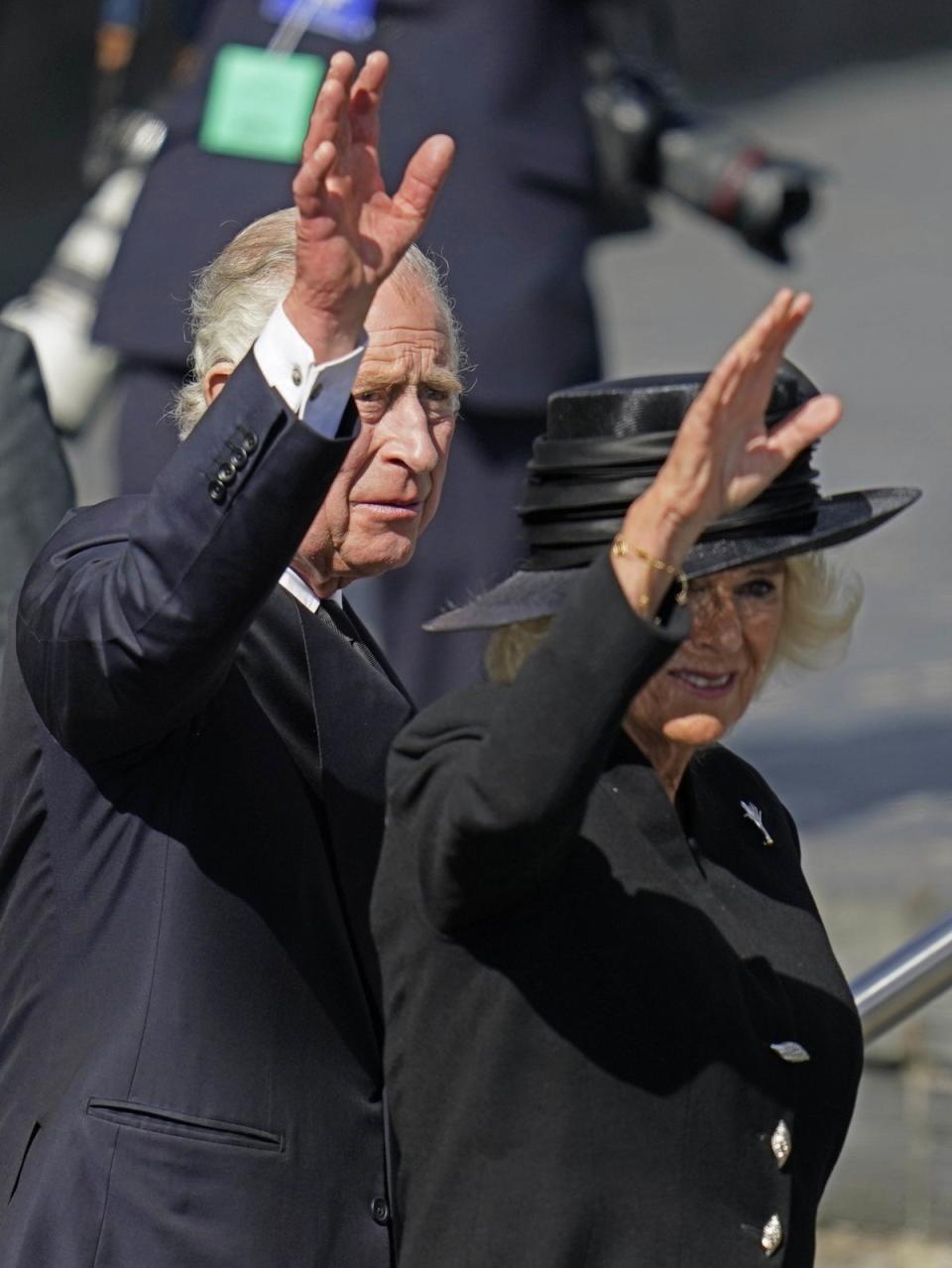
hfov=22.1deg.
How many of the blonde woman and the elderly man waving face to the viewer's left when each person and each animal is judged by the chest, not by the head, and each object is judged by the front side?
0

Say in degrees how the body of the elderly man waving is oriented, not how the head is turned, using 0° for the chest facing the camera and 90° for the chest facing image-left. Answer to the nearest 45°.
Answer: approximately 315°

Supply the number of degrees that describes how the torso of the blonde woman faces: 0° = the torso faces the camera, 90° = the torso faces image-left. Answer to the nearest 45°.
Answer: approximately 315°

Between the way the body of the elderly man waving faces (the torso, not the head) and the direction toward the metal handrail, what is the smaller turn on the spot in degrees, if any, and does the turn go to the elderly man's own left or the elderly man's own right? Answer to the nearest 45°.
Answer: approximately 90° to the elderly man's own left

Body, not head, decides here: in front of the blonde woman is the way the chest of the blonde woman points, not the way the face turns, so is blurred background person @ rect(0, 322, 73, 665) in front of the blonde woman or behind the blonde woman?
behind

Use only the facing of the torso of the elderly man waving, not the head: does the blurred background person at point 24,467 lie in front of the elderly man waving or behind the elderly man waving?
behind

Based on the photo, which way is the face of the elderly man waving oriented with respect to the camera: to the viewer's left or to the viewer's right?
to the viewer's right
